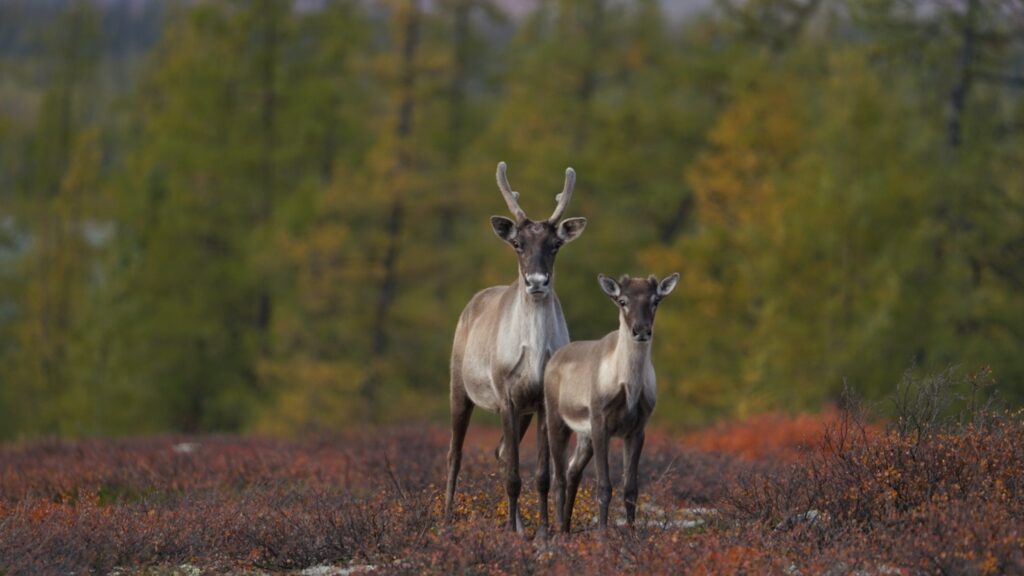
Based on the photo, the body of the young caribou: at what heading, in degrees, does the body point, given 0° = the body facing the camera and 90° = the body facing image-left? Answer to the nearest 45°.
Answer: approximately 315°

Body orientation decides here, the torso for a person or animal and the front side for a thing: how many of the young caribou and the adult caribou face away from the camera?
0

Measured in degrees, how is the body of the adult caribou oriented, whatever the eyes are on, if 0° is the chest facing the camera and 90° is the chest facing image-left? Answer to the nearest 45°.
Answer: approximately 315°
